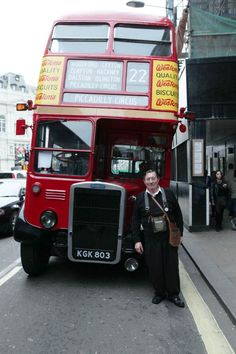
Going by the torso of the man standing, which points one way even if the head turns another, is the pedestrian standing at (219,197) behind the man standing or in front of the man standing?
behind

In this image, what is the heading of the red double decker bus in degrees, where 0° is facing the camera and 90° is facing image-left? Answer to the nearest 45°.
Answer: approximately 0°

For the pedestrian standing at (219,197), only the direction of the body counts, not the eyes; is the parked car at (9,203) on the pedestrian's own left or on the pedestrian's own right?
on the pedestrian's own right

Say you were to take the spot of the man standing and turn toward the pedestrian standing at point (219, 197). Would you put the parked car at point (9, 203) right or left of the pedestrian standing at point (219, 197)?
left

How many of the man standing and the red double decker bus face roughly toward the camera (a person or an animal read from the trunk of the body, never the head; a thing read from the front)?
2
